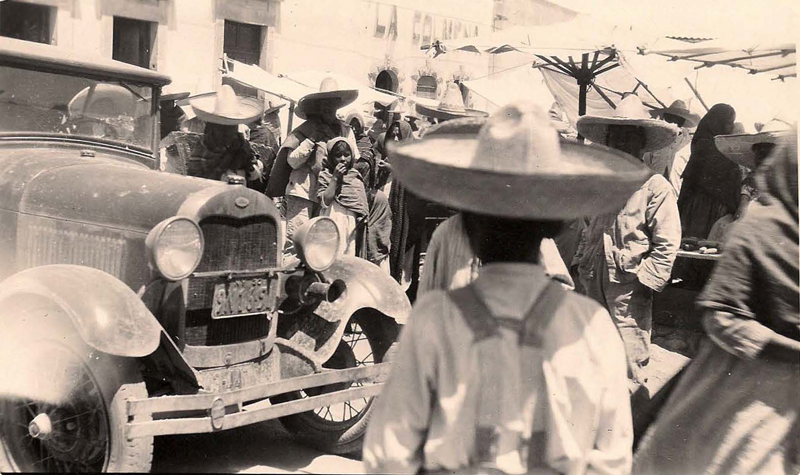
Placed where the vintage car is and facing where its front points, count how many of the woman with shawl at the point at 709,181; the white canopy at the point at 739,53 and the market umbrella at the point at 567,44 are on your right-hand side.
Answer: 0

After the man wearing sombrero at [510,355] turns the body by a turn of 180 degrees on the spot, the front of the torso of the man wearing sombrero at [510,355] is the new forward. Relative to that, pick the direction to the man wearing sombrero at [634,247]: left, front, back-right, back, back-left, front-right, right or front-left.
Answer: back

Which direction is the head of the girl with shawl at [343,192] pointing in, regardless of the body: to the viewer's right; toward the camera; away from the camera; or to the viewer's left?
toward the camera

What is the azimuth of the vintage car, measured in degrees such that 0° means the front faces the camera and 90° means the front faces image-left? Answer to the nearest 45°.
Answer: approximately 315°

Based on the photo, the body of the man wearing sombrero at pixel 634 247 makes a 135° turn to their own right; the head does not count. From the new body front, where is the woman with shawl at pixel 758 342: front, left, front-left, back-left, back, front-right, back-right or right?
back

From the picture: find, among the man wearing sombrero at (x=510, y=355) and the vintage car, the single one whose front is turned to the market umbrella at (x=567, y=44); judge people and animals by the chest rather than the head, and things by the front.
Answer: the man wearing sombrero

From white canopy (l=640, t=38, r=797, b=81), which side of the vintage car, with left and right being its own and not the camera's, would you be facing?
left

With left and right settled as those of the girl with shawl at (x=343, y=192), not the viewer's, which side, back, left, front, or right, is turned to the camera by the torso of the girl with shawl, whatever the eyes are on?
front

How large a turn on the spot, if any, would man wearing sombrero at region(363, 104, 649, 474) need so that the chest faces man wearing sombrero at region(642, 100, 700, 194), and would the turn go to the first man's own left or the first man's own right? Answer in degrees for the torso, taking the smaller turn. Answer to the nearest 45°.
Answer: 0° — they already face them

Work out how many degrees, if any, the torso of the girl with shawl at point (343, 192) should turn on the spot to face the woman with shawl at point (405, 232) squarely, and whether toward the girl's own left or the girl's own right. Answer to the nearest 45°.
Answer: approximately 135° to the girl's own left

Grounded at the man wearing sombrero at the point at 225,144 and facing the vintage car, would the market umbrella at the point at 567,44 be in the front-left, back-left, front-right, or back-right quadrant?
back-left

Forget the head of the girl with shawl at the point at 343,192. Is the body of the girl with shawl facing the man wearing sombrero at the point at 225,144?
no

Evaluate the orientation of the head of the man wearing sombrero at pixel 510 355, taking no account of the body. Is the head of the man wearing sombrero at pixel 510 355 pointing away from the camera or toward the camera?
away from the camera

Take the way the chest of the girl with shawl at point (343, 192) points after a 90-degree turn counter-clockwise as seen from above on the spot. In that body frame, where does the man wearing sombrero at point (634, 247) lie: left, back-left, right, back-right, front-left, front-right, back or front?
front-right

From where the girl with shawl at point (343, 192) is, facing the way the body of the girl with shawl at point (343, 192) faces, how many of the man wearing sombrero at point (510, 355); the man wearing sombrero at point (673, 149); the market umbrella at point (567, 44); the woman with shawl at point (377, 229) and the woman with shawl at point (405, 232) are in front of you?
1

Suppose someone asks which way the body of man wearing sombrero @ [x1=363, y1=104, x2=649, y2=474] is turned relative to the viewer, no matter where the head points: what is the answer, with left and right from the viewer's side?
facing away from the viewer

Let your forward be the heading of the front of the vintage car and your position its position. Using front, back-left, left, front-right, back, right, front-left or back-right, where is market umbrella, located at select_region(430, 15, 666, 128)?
left

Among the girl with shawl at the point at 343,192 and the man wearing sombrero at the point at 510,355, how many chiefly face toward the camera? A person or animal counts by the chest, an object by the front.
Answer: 1

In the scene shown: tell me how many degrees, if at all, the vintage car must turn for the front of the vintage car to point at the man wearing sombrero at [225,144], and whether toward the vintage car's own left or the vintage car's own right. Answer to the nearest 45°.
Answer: approximately 135° to the vintage car's own left

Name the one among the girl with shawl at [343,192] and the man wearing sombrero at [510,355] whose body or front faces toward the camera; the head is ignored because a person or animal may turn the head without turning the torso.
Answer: the girl with shawl
